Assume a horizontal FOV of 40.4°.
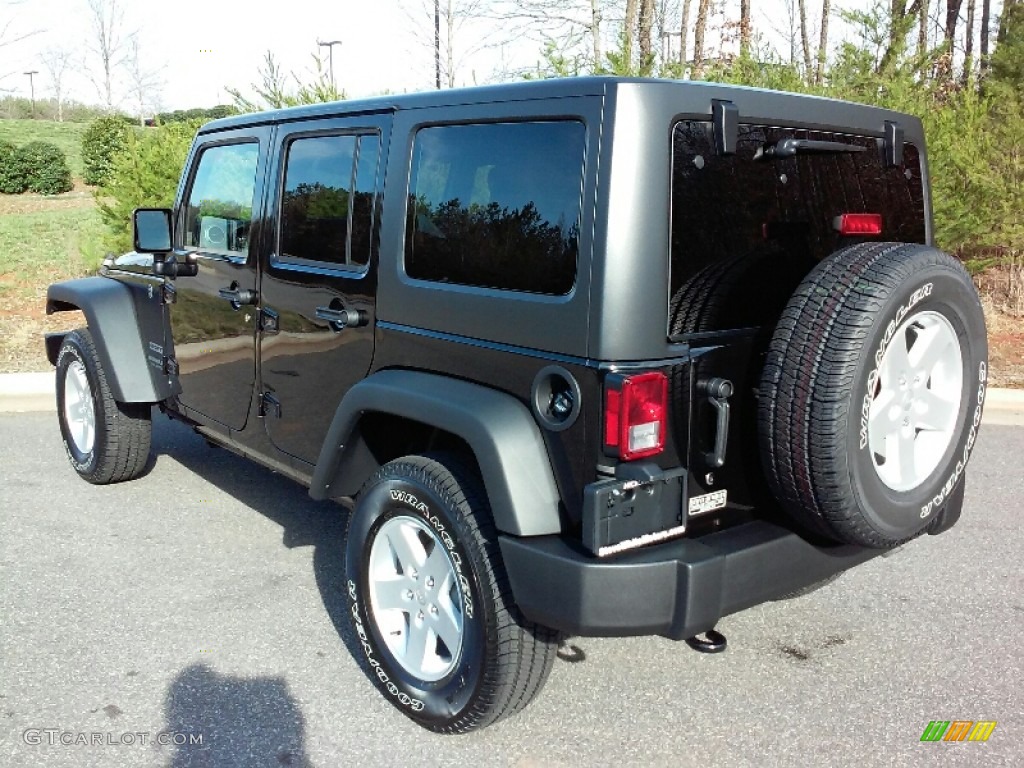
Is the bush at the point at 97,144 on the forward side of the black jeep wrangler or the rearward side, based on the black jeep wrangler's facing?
on the forward side

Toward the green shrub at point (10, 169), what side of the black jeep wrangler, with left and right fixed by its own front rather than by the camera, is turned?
front

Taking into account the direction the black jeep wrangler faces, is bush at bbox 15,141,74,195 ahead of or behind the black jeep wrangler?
ahead

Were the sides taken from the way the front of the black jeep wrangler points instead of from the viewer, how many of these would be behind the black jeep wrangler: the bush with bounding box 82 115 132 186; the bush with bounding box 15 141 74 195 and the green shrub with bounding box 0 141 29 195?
0

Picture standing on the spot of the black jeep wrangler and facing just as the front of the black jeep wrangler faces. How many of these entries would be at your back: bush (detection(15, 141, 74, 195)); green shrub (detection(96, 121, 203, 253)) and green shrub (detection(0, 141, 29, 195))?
0

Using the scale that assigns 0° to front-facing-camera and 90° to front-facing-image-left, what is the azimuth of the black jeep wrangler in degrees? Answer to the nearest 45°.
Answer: approximately 135°
